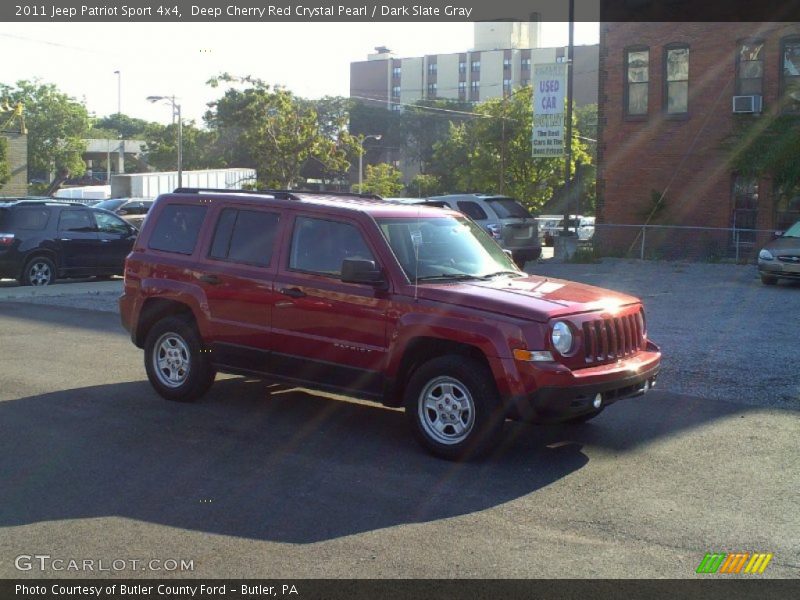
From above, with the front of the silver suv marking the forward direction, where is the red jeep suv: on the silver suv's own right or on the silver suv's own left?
on the silver suv's own left

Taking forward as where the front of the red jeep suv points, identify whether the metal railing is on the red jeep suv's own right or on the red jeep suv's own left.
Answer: on the red jeep suv's own left

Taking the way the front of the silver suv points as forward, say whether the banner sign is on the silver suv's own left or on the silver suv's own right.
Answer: on the silver suv's own right

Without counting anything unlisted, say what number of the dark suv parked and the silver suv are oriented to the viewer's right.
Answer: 1

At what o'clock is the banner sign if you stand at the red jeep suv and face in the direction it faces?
The banner sign is roughly at 8 o'clock from the red jeep suv.

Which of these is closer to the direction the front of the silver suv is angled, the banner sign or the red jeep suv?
the banner sign

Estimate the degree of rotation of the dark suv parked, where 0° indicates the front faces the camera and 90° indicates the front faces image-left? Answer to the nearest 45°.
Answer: approximately 270°

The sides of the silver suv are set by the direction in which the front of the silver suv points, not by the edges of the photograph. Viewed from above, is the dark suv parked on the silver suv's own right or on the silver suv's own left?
on the silver suv's own left

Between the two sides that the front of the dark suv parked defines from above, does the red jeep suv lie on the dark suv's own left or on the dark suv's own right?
on the dark suv's own right

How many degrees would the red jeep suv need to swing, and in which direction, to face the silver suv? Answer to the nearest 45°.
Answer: approximately 135° to its left

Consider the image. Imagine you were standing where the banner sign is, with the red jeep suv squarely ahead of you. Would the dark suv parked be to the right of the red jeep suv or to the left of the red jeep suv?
right
